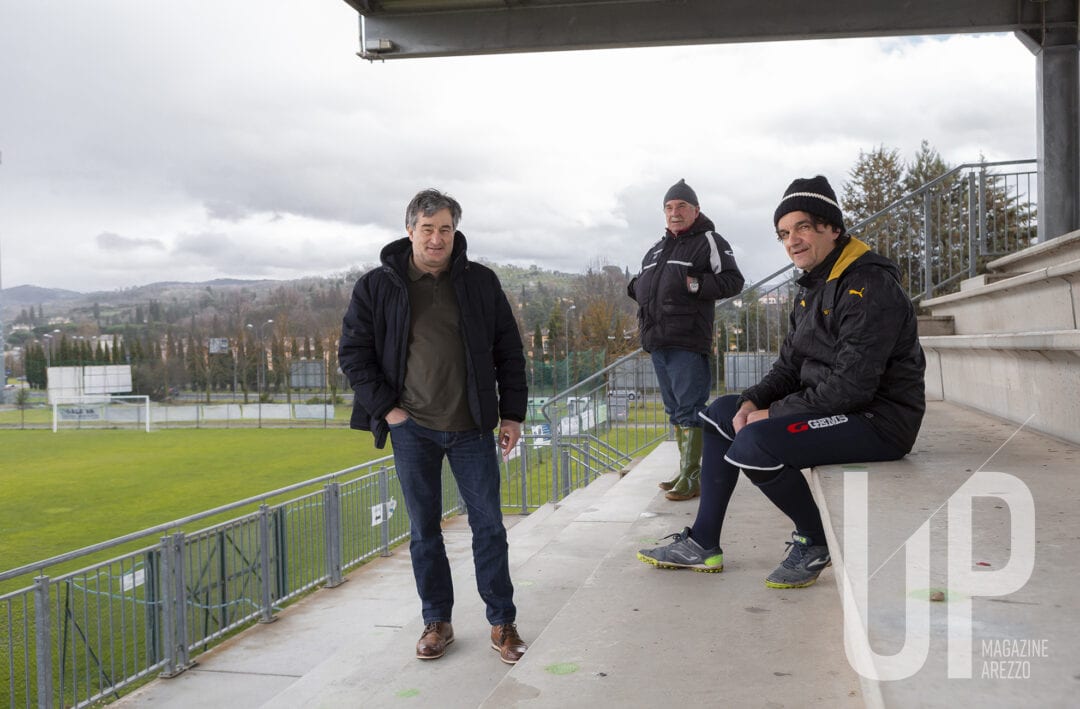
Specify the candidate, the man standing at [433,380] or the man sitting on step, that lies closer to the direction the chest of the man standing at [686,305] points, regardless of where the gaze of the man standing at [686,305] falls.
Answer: the man standing

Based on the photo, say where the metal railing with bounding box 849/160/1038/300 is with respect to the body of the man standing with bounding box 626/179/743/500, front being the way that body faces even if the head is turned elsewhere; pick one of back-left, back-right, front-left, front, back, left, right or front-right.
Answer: back

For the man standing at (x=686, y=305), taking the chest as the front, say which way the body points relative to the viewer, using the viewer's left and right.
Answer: facing the viewer and to the left of the viewer

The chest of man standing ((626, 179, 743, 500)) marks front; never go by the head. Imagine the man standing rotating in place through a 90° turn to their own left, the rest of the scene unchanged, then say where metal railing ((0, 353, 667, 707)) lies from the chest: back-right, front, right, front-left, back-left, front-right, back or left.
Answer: back

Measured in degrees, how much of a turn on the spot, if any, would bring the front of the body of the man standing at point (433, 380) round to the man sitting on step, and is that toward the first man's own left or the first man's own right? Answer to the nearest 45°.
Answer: approximately 45° to the first man's own left

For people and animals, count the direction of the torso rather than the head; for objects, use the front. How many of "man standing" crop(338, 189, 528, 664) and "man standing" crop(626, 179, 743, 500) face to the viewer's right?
0

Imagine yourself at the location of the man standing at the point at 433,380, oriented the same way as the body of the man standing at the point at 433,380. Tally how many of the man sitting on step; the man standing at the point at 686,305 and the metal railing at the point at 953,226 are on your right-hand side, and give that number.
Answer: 0

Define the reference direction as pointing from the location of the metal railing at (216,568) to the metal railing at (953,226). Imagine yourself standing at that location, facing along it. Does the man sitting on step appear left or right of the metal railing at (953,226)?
right

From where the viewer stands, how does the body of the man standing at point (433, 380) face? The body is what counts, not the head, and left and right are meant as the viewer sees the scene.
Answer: facing the viewer

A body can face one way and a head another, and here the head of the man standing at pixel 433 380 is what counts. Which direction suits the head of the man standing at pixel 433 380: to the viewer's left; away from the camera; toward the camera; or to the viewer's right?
toward the camera

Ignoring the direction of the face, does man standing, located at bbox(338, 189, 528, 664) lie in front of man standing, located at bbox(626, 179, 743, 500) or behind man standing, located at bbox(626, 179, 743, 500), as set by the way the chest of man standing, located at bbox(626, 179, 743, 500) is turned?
in front

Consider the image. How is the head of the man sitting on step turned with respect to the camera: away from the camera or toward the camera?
toward the camera

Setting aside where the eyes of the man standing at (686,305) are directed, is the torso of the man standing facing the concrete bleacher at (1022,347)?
no

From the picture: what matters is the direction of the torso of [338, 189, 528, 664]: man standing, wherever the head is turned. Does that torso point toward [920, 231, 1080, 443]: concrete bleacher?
no

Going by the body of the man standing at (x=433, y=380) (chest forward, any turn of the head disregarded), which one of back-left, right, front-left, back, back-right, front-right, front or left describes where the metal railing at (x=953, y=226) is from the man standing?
back-left
